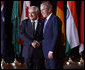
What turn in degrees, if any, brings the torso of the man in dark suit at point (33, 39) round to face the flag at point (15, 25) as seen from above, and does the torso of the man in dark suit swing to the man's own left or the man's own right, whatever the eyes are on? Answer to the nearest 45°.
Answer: approximately 180°

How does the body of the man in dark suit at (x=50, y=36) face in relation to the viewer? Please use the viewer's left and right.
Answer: facing the viewer and to the left of the viewer

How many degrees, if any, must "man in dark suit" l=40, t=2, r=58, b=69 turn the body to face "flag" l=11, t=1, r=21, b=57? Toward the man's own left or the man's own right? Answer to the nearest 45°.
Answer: approximately 135° to the man's own right

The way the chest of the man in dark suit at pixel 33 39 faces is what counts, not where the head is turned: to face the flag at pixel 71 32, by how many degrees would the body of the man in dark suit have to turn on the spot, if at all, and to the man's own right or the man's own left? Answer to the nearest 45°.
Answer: approximately 135° to the man's own left

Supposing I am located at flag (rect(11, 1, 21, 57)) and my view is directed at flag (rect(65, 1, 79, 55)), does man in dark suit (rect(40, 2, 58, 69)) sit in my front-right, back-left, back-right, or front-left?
front-right

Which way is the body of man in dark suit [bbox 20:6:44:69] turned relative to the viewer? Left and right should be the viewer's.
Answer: facing the viewer
